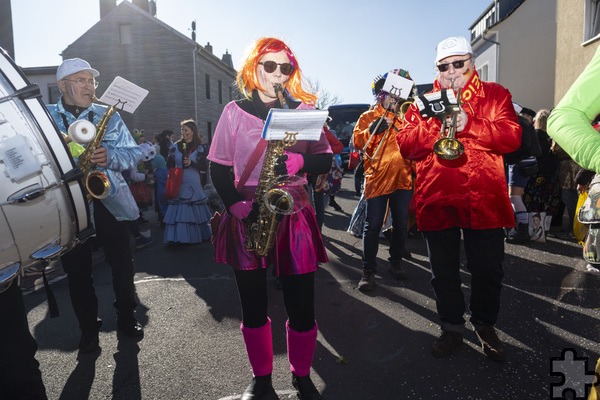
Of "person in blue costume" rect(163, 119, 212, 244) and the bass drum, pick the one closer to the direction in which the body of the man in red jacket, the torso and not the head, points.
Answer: the bass drum

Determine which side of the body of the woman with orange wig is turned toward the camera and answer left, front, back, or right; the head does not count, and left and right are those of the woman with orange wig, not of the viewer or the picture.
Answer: front

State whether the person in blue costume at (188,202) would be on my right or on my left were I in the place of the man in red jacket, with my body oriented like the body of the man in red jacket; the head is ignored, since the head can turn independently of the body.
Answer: on my right

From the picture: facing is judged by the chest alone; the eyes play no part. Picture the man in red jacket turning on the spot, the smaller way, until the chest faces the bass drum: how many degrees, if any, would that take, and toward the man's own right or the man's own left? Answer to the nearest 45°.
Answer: approximately 45° to the man's own right

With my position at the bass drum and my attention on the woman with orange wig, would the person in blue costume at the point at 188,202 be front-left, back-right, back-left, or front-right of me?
front-left

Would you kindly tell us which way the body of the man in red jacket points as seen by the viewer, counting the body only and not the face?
toward the camera

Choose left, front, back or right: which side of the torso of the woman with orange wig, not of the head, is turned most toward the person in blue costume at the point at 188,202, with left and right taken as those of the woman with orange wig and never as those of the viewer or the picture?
back
